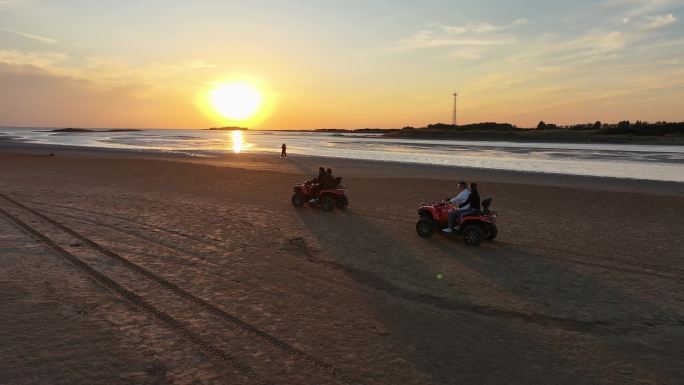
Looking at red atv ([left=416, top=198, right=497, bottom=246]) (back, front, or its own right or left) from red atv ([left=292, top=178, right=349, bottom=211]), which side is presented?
front

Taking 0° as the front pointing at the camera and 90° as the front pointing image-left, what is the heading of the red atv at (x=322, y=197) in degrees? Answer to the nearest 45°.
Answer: approximately 135°

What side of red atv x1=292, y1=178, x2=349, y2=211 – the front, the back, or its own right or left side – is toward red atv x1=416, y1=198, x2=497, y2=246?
back

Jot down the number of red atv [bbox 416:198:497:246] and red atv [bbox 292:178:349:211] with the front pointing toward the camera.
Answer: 0

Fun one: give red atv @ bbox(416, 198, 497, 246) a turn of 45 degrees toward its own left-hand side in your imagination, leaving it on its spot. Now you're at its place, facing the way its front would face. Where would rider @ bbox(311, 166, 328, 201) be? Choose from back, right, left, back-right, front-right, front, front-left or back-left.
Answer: front-right

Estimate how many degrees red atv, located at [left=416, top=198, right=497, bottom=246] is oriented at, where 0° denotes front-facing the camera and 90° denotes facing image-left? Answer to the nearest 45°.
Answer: approximately 135°
